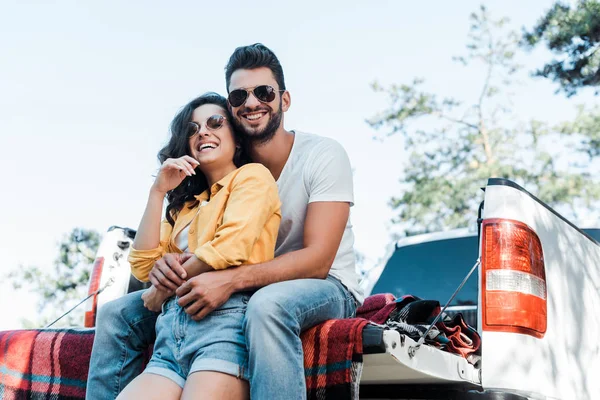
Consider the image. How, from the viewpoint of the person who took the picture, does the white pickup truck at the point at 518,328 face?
facing away from the viewer and to the right of the viewer

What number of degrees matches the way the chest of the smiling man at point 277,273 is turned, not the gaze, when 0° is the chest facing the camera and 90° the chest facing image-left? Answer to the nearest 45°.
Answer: approximately 45°

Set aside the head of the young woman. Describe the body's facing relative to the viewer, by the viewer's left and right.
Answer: facing the viewer and to the left of the viewer

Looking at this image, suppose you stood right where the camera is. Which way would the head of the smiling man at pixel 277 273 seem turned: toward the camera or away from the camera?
toward the camera

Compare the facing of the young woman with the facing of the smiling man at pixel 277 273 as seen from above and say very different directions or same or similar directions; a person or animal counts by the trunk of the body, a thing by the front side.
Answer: same or similar directions
